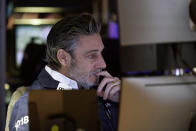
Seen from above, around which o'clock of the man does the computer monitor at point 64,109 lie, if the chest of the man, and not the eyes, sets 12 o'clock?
The computer monitor is roughly at 3 o'clock from the man.

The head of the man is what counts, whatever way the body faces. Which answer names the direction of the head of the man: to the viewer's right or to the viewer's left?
to the viewer's right

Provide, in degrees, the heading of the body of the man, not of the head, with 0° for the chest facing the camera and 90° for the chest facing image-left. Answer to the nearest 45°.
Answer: approximately 270°
